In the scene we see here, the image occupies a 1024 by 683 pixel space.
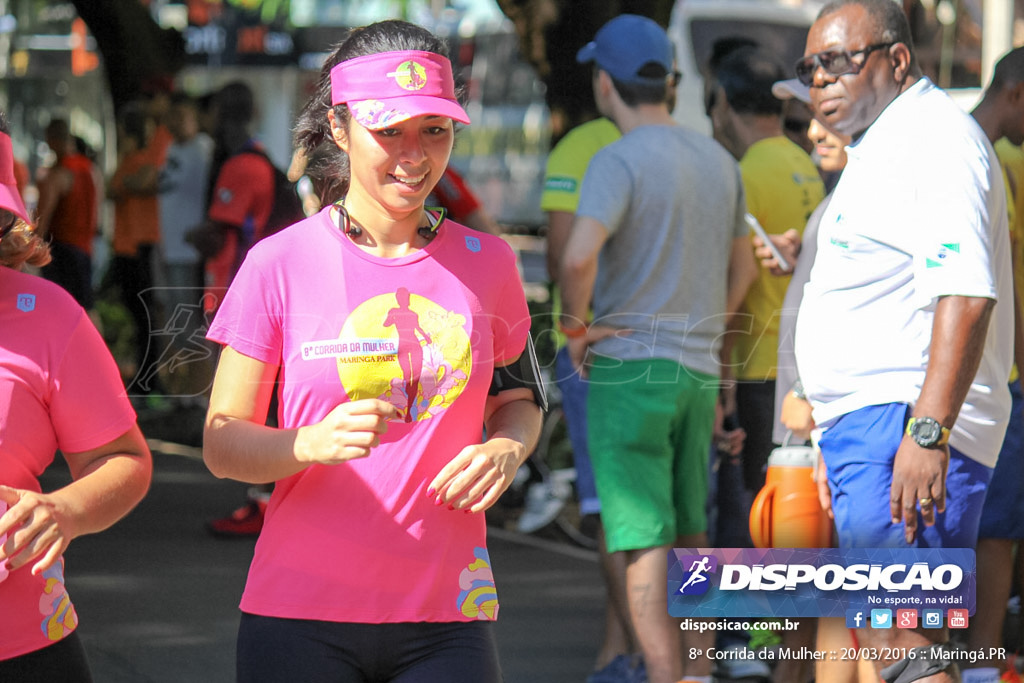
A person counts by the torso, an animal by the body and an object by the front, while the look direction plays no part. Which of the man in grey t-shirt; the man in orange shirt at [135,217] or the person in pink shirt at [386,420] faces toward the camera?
the person in pink shirt

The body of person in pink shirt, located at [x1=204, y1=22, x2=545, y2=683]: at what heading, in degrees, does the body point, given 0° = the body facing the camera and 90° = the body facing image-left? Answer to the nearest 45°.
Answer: approximately 0°

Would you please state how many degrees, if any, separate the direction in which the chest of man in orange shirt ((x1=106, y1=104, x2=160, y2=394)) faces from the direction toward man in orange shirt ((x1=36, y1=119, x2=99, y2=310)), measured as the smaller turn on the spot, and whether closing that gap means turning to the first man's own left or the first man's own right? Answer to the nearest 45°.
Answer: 0° — they already face them

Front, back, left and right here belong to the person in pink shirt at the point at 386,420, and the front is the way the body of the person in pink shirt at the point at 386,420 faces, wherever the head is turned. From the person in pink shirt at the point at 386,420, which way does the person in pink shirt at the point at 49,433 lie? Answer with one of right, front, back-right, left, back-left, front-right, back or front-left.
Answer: right

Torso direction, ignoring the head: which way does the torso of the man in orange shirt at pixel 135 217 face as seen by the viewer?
to the viewer's left

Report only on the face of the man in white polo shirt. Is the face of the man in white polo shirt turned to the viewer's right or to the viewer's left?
to the viewer's left

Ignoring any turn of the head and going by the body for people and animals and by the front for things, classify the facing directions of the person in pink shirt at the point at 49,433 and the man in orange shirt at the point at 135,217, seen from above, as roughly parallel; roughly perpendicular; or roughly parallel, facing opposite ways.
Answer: roughly perpendicular

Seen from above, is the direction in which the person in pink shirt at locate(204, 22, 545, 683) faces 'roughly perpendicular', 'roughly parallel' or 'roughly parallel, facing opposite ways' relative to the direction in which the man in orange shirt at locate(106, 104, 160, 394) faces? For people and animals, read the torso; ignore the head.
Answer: roughly perpendicular

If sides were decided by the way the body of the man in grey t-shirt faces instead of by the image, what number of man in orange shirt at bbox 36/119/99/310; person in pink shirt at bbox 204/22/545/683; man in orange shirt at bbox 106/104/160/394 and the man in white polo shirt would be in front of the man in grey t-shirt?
2

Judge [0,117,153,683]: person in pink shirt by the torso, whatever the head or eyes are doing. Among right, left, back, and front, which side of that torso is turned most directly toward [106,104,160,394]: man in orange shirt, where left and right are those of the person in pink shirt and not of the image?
back

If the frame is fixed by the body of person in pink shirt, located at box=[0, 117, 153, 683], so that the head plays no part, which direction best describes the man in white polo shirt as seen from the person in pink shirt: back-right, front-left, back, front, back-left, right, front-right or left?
left

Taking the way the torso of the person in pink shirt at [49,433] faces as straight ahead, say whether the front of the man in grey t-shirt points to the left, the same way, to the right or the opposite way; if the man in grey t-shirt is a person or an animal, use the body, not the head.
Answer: the opposite way

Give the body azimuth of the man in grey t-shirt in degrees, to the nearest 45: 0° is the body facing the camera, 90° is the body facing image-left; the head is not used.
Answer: approximately 135°
